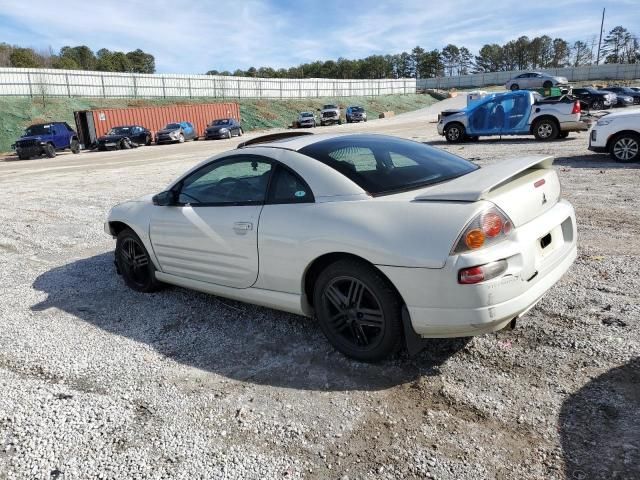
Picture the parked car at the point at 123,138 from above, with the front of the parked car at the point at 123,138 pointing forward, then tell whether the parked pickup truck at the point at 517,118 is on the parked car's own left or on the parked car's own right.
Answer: on the parked car's own left

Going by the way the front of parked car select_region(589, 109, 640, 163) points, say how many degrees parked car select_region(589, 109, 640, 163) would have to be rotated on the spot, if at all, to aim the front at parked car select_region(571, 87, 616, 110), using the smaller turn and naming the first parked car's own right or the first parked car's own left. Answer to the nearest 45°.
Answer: approximately 90° to the first parked car's own right

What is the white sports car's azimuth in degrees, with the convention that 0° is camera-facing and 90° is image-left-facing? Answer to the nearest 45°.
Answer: approximately 135°

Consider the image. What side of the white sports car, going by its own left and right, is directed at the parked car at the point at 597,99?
right

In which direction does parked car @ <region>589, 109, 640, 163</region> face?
to the viewer's left

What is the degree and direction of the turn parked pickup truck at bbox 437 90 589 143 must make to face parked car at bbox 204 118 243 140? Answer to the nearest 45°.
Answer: approximately 45° to its right

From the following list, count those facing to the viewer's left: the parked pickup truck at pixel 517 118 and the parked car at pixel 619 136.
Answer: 2

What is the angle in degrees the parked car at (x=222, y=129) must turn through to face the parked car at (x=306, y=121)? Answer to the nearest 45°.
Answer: approximately 180°

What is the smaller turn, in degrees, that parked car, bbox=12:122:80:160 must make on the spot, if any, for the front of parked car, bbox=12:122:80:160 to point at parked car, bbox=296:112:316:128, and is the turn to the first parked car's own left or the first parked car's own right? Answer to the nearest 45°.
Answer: approximately 180°

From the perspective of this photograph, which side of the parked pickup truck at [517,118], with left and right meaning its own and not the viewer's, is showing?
left
